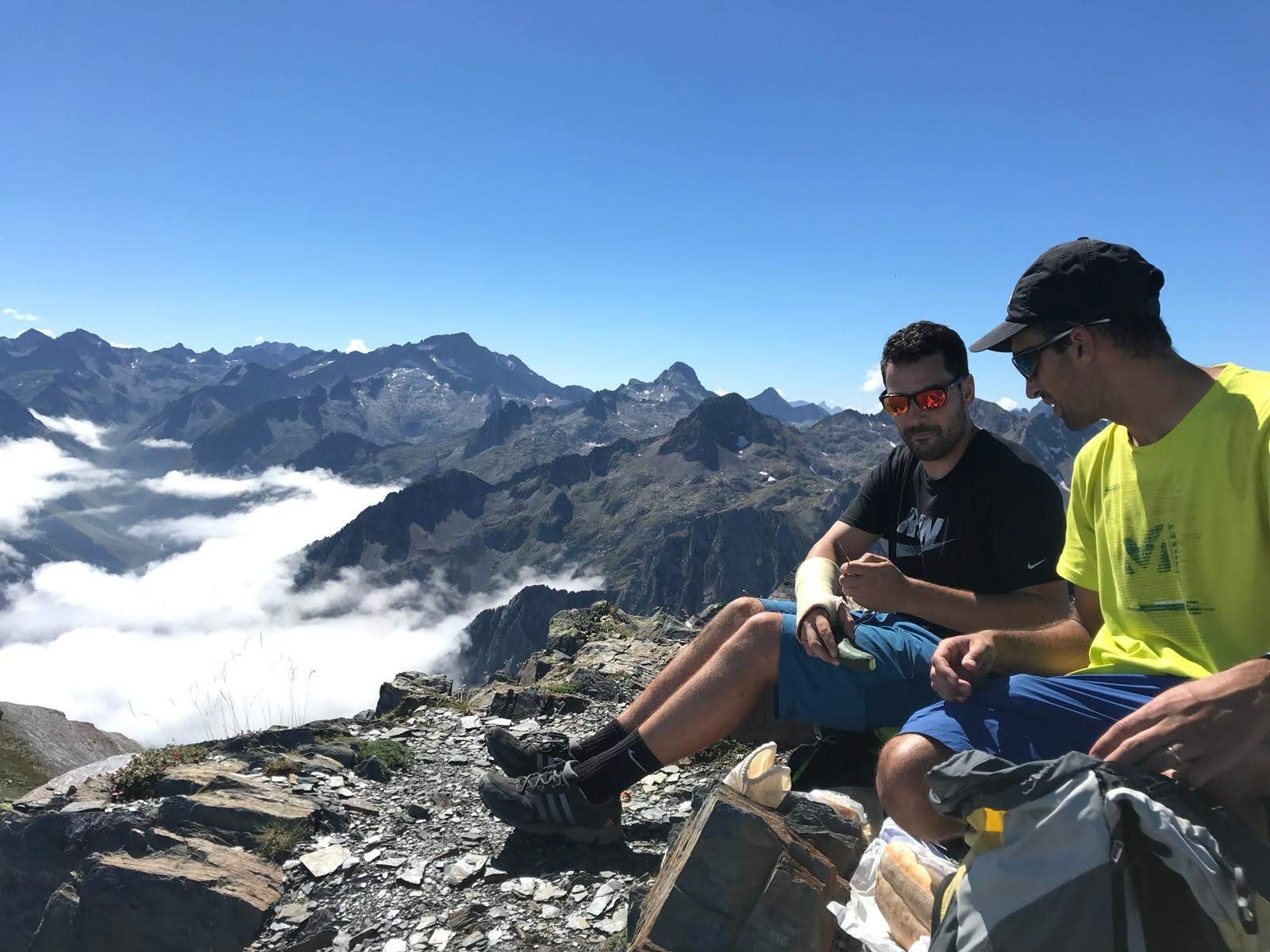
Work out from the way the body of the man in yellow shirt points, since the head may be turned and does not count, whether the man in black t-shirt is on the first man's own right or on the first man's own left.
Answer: on the first man's own right

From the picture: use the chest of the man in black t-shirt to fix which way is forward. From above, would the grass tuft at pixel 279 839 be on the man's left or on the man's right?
on the man's right

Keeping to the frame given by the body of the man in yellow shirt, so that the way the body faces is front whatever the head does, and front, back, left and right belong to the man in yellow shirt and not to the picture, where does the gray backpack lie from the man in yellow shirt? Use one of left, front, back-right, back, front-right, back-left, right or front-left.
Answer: front-left

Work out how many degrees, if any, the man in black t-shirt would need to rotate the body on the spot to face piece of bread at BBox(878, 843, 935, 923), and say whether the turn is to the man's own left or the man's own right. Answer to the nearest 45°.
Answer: approximately 45° to the man's own left

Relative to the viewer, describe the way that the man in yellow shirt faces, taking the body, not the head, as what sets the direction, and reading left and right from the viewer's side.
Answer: facing the viewer and to the left of the viewer

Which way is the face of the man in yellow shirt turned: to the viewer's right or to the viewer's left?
to the viewer's left

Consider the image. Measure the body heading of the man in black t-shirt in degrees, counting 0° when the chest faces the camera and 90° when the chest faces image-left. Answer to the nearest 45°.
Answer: approximately 45°

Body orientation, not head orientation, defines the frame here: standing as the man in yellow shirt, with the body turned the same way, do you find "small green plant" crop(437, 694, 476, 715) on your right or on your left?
on your right
